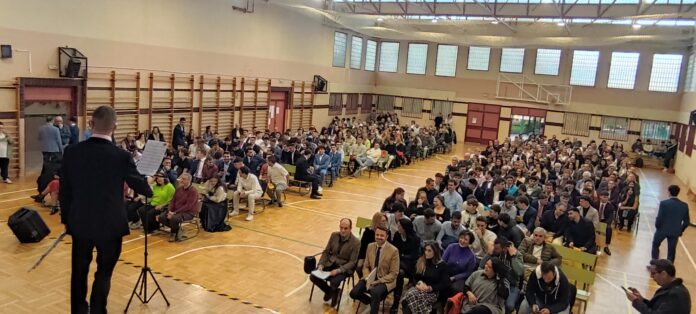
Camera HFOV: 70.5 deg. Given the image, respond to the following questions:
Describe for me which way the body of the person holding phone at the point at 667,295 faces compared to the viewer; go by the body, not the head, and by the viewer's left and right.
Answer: facing to the left of the viewer

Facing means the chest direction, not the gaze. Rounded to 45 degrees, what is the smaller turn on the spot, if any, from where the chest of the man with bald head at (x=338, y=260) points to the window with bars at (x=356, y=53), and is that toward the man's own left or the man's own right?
approximately 135° to the man's own right

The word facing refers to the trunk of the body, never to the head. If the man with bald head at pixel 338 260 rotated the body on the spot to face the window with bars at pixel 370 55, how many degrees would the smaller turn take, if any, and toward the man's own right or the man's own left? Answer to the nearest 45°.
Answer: approximately 135° to the man's own right

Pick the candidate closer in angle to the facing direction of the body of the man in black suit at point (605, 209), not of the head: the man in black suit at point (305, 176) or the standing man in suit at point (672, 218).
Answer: the man in black suit

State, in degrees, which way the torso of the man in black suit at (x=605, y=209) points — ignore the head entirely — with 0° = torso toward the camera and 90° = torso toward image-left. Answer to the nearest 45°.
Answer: approximately 45°
